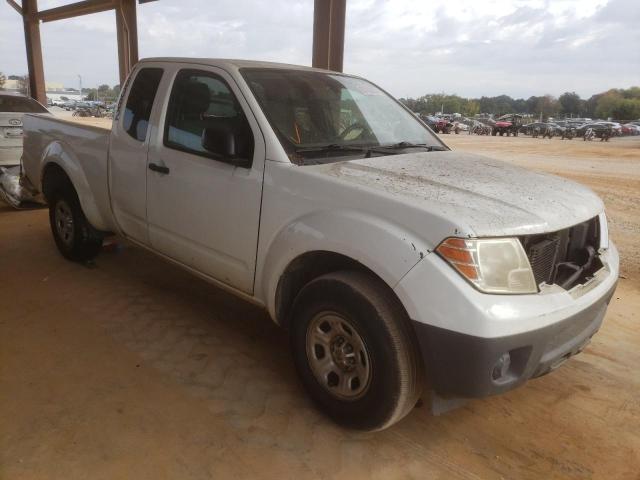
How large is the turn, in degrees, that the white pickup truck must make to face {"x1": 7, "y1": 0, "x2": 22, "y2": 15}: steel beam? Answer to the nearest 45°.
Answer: approximately 180°

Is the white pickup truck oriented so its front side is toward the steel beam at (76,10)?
no

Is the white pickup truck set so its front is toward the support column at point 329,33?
no

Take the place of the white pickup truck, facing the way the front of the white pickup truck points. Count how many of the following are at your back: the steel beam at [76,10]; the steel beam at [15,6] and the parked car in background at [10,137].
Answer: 3

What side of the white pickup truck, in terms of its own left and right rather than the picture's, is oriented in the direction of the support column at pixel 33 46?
back

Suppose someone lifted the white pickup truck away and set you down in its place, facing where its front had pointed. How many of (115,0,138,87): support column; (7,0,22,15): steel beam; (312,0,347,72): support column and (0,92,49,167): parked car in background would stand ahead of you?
0

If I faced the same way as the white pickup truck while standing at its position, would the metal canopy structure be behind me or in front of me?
behind

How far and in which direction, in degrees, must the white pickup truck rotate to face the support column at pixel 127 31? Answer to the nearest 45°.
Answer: approximately 180°

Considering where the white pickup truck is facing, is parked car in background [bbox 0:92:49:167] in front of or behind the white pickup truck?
behind

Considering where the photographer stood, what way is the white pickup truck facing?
facing the viewer and to the right of the viewer

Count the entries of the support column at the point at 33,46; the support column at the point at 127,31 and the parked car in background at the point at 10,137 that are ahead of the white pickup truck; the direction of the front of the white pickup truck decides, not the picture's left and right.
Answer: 0

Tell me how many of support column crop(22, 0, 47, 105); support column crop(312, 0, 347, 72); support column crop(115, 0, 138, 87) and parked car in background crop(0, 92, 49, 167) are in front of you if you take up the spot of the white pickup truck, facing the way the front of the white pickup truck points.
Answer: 0

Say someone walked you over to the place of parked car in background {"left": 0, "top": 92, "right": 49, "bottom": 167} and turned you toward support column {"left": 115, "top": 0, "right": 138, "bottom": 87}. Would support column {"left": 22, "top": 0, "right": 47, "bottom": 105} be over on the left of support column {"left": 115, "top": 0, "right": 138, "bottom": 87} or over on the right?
left

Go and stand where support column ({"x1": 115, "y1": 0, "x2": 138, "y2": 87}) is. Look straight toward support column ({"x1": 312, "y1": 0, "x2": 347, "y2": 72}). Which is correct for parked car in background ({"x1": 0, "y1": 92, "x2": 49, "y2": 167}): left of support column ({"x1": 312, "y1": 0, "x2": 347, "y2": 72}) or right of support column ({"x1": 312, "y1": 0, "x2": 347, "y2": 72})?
right
